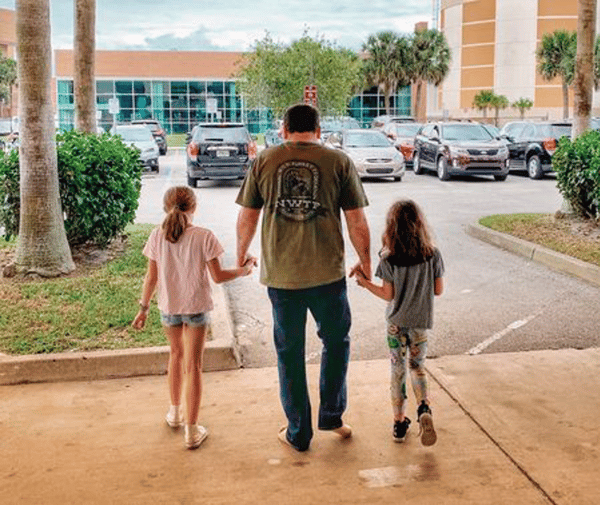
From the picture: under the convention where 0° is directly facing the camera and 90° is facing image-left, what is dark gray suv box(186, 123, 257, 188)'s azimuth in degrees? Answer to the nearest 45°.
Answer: approximately 180°

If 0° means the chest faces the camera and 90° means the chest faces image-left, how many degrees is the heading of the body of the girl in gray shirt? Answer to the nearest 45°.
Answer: approximately 180°

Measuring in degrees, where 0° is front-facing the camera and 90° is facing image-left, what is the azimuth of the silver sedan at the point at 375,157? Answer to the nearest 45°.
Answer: approximately 315°

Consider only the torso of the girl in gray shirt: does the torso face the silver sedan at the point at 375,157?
yes

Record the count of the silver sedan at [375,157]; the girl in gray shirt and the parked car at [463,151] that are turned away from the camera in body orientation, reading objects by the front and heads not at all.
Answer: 1

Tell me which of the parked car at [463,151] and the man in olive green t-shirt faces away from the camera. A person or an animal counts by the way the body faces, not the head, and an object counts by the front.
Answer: the man in olive green t-shirt

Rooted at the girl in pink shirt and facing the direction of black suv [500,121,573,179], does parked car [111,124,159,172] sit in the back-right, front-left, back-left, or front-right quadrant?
front-left

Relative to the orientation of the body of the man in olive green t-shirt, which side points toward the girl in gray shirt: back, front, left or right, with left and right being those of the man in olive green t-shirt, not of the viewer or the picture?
right

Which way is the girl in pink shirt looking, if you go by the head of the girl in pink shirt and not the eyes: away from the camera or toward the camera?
away from the camera

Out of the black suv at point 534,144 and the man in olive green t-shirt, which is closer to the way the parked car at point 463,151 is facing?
the man in olive green t-shirt

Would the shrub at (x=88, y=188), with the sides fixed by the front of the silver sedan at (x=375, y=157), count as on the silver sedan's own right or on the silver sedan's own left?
on the silver sedan's own right

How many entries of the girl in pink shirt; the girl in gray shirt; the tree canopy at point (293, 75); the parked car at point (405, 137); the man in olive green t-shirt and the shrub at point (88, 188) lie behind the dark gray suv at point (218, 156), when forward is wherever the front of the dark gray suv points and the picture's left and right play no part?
4

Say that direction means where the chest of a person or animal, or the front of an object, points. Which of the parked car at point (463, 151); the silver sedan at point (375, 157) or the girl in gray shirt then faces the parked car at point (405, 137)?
the girl in gray shirt

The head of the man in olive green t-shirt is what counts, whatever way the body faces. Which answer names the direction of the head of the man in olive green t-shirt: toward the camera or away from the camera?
away from the camera

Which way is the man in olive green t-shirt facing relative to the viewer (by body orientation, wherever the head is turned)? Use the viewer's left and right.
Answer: facing away from the viewer

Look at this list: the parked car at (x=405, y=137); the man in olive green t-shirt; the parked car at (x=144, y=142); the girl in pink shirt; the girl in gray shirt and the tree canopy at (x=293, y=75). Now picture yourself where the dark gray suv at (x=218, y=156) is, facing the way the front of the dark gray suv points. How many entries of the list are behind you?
3

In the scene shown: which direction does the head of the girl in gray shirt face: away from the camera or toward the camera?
away from the camera
